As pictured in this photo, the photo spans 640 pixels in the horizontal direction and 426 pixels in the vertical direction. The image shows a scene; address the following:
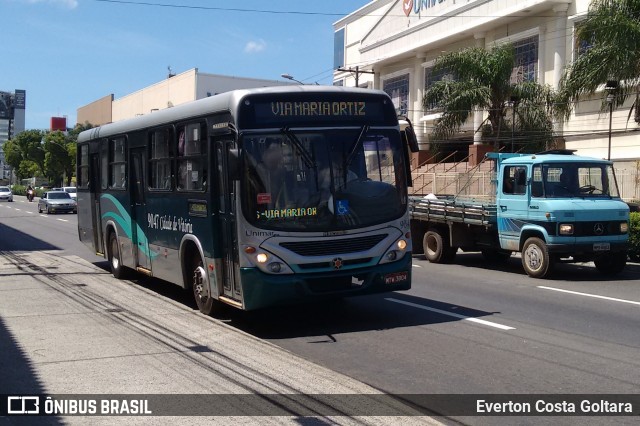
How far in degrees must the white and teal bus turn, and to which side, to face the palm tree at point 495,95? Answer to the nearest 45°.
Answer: approximately 90° to its left

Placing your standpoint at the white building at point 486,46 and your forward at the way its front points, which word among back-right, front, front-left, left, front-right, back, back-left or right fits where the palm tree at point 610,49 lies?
front-left

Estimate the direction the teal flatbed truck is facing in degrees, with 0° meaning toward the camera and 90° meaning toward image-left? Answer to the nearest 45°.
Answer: approximately 315°

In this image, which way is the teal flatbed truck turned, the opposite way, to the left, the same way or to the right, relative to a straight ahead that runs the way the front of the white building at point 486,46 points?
to the left

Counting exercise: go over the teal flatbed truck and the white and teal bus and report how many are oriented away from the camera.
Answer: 0

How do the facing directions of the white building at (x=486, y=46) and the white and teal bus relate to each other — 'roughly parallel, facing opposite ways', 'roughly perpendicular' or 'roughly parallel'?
roughly perpendicular

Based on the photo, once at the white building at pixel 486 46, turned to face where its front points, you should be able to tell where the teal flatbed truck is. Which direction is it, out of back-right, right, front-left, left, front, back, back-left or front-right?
front-left

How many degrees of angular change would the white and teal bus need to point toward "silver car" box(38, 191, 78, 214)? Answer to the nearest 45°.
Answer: approximately 135° to its left

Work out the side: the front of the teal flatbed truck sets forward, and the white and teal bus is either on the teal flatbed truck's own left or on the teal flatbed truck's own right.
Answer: on the teal flatbed truck's own right

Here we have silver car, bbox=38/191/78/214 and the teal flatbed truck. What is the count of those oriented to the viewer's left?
0
